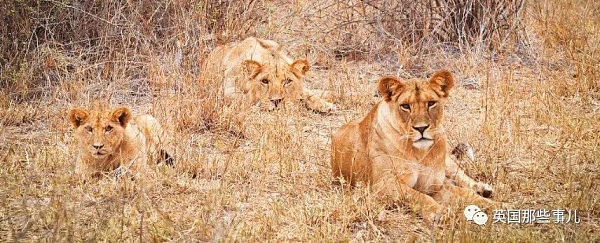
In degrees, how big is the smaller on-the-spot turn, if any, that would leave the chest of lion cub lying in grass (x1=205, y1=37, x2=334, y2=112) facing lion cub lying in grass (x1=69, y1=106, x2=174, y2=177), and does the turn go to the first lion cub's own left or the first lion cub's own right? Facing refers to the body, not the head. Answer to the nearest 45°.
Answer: approximately 90° to the first lion cub's own right

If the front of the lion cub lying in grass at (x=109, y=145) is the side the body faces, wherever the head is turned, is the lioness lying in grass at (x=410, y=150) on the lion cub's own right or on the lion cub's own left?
on the lion cub's own left

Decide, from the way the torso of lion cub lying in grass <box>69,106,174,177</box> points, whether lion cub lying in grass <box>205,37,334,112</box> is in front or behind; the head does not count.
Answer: behind

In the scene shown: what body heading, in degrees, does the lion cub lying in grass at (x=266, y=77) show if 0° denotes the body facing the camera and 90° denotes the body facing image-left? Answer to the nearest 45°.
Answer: approximately 315°

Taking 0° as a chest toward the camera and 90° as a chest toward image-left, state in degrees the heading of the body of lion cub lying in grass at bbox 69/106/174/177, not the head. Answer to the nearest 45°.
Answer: approximately 45°
